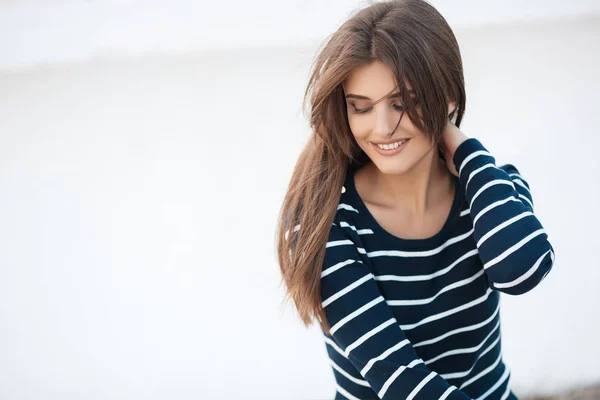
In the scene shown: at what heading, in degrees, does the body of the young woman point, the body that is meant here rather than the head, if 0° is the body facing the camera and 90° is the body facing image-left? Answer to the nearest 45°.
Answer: approximately 0°
